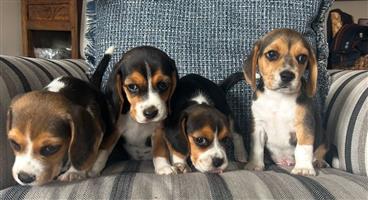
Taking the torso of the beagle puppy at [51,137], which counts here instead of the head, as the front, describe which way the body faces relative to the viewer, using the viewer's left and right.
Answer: facing the viewer and to the left of the viewer

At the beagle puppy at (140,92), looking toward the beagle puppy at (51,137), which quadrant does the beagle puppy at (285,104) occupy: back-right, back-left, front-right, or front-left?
back-left

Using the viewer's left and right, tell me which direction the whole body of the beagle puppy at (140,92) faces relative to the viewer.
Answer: facing the viewer

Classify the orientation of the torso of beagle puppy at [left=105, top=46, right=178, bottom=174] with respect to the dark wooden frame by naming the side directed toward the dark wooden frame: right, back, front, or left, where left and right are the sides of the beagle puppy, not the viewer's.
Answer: back

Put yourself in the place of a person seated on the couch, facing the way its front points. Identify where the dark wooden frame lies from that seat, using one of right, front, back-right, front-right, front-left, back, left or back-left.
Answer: back-right
